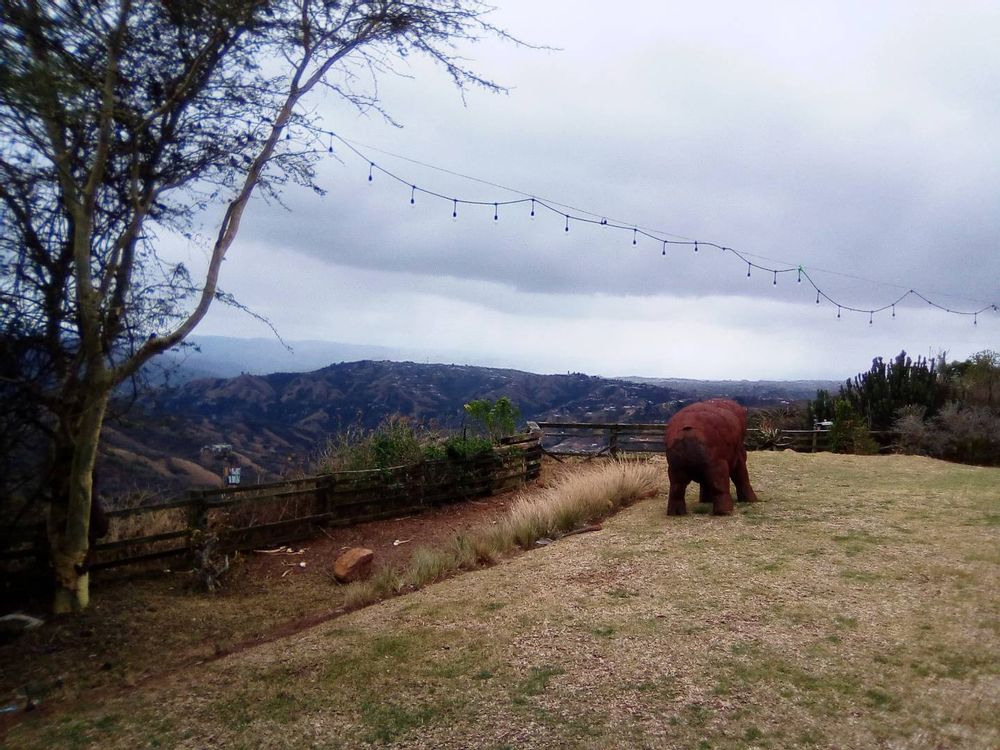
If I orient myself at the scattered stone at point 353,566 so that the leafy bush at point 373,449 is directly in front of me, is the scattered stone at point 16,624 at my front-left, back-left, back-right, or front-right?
back-left

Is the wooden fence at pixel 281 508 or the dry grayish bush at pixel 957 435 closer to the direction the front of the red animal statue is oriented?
the dry grayish bush

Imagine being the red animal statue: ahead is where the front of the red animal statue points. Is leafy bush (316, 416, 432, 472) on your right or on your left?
on your left

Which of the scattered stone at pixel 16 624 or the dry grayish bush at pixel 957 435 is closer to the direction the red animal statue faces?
the dry grayish bush

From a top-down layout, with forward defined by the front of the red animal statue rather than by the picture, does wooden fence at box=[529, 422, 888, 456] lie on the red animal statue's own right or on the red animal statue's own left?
on the red animal statue's own left

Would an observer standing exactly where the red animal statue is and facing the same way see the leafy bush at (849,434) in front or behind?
in front

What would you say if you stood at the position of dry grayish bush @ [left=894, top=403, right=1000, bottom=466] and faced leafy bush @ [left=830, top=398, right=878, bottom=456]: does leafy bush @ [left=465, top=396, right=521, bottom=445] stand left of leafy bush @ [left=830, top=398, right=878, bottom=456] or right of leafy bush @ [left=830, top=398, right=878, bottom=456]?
left

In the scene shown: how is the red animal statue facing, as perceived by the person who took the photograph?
facing away from the viewer and to the right of the viewer

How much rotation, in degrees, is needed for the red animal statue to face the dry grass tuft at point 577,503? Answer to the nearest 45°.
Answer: approximately 135° to its left

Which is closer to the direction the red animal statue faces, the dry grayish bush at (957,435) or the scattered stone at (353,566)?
the dry grayish bush

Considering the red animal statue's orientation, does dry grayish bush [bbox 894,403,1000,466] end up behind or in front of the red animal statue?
in front

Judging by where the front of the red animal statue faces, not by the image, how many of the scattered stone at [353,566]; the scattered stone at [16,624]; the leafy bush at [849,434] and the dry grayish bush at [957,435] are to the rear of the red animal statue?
2

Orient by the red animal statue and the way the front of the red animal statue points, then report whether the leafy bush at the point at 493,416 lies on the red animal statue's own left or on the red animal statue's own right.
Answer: on the red animal statue's own left

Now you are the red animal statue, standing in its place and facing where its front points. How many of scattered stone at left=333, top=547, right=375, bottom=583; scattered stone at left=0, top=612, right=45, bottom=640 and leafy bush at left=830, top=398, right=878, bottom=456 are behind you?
2

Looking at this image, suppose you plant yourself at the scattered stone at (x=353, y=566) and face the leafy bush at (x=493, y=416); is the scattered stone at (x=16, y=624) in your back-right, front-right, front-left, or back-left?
back-left

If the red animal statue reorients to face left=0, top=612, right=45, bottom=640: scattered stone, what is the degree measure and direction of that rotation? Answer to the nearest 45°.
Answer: approximately 180°
